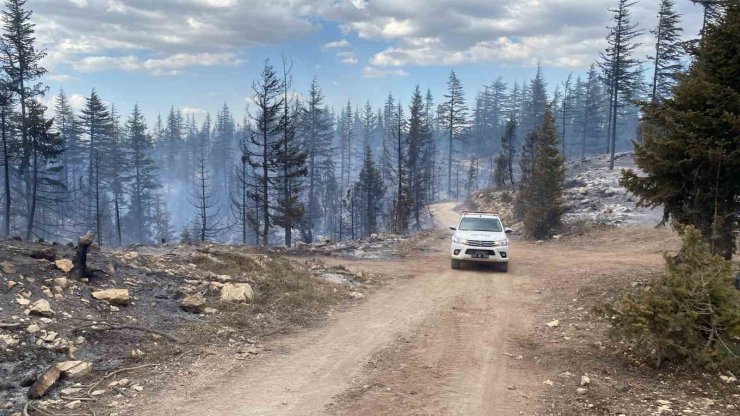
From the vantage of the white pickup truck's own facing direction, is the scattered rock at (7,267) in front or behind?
in front

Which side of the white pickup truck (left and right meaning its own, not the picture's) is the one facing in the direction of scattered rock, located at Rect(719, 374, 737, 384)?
front

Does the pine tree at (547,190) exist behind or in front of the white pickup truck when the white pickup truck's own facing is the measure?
behind

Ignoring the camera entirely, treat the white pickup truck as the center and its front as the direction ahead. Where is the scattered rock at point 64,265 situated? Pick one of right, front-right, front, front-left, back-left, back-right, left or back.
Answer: front-right

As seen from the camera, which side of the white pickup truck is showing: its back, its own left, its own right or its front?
front

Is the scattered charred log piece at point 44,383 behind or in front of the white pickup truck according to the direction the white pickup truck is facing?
in front

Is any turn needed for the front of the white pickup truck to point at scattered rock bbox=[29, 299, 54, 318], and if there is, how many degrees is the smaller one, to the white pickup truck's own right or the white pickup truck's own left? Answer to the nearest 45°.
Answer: approximately 45° to the white pickup truck's own right

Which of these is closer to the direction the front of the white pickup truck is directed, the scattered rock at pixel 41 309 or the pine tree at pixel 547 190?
the scattered rock

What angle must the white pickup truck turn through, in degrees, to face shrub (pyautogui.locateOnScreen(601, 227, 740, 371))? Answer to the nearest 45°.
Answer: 0° — it already faces it

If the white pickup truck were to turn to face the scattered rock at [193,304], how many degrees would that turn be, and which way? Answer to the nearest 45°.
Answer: approximately 45° to its right

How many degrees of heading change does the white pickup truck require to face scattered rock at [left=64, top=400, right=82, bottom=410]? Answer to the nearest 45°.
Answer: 0° — it already faces it

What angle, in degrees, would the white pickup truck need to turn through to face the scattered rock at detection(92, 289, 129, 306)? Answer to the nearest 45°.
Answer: approximately 45° to its right
